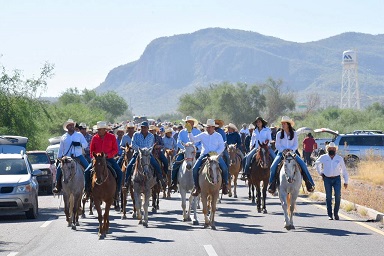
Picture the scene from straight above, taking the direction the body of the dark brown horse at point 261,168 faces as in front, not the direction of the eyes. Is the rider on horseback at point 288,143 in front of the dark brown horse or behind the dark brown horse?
in front

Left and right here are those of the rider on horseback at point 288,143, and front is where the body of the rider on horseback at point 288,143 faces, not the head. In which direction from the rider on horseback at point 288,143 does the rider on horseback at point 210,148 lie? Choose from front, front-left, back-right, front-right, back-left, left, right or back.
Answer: right

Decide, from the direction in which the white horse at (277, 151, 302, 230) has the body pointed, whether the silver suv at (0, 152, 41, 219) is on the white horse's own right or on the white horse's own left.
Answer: on the white horse's own right

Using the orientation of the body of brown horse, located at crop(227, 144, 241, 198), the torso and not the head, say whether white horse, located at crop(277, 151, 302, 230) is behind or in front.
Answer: in front

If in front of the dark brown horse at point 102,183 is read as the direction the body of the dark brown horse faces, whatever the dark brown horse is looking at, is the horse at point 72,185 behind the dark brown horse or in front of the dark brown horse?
behind

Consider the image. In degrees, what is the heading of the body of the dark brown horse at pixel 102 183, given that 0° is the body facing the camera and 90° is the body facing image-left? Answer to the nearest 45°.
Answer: approximately 0°

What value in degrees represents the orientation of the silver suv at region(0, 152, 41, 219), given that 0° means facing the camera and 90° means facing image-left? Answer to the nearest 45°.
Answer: approximately 0°

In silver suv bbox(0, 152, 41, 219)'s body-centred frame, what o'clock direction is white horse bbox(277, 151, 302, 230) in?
The white horse is roughly at 10 o'clock from the silver suv.
